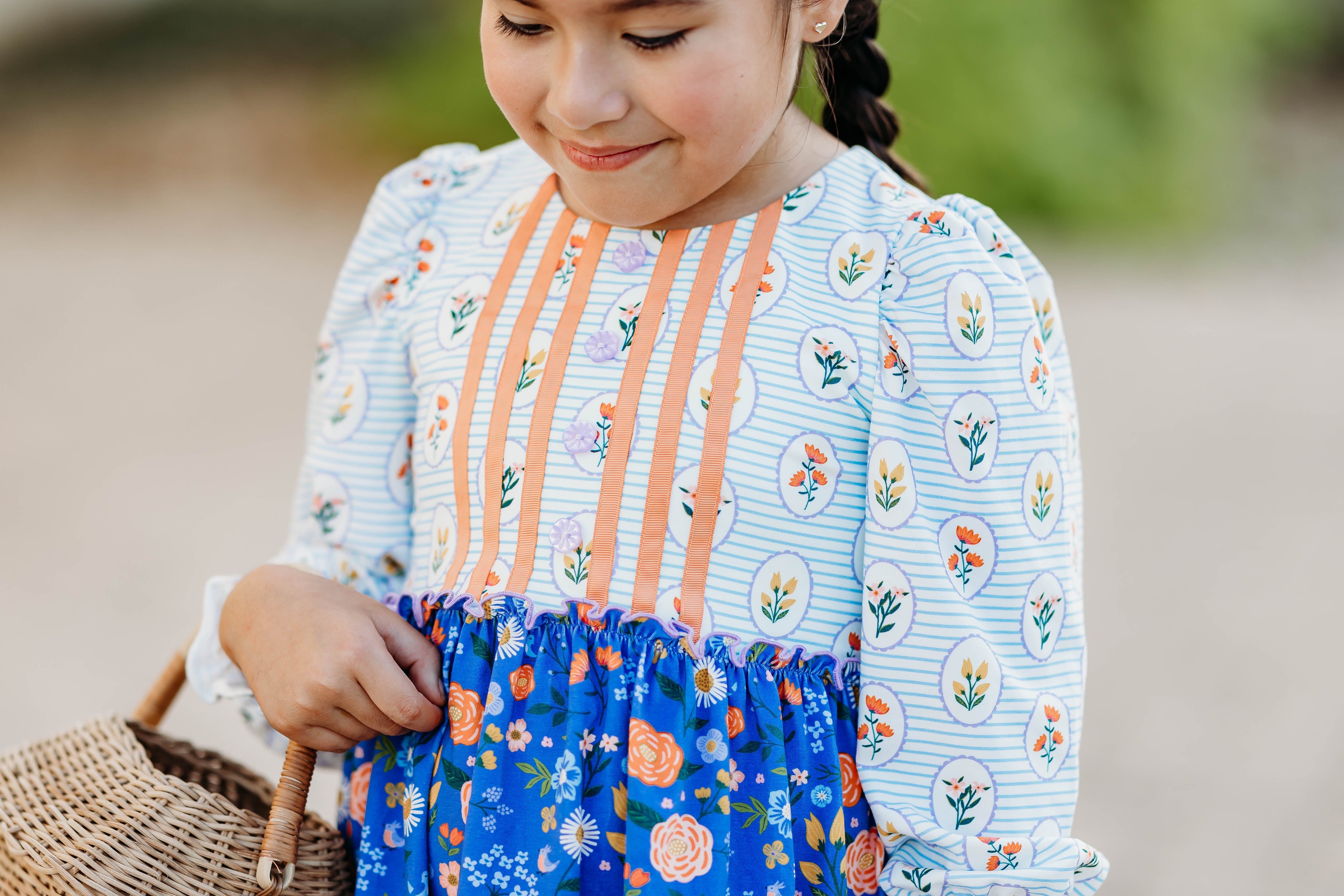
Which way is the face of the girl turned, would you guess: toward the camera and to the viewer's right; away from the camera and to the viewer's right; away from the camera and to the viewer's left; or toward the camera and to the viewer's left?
toward the camera and to the viewer's left

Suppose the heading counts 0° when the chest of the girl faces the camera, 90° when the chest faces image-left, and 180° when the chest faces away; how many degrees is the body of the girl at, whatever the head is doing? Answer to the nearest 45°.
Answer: approximately 45°
